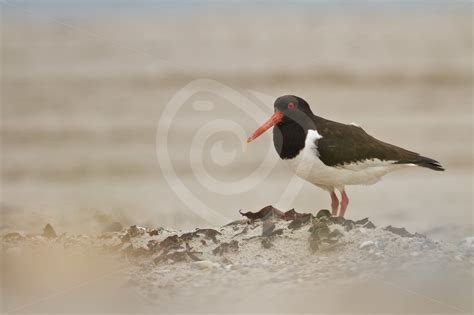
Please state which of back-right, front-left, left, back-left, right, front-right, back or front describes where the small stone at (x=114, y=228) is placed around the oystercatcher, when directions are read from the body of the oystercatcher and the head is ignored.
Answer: front

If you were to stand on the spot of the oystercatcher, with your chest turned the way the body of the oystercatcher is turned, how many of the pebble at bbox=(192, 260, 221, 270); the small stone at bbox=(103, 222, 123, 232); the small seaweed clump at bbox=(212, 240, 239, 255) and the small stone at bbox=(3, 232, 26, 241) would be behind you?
0

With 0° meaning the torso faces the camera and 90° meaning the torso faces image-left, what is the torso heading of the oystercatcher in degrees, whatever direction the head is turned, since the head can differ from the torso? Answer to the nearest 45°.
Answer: approximately 90°

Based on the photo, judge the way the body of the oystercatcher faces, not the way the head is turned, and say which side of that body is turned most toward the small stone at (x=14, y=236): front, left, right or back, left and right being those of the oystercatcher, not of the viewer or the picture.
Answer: front

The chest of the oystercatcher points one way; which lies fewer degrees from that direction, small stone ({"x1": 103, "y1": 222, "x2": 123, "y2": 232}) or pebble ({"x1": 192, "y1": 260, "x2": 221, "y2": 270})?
the small stone

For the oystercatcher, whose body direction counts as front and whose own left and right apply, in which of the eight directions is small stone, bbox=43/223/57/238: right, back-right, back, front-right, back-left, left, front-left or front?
front

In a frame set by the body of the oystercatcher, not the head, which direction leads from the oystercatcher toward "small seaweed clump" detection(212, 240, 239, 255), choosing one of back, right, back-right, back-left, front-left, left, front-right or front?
front-left
